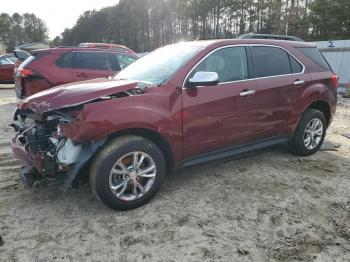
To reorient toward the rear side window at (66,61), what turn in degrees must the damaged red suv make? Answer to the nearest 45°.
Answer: approximately 90° to its right

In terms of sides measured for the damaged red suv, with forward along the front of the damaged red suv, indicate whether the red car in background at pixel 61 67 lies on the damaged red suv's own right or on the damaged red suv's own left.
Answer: on the damaged red suv's own right

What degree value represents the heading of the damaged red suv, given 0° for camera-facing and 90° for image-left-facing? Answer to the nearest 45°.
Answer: approximately 45°

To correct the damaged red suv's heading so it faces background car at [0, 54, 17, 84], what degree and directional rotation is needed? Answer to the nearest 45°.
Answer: approximately 90° to its right

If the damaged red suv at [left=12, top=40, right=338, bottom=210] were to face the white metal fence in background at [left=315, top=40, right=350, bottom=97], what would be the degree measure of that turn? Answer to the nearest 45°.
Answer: approximately 180°

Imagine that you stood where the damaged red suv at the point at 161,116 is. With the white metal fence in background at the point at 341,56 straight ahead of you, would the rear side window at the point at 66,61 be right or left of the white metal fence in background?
left
